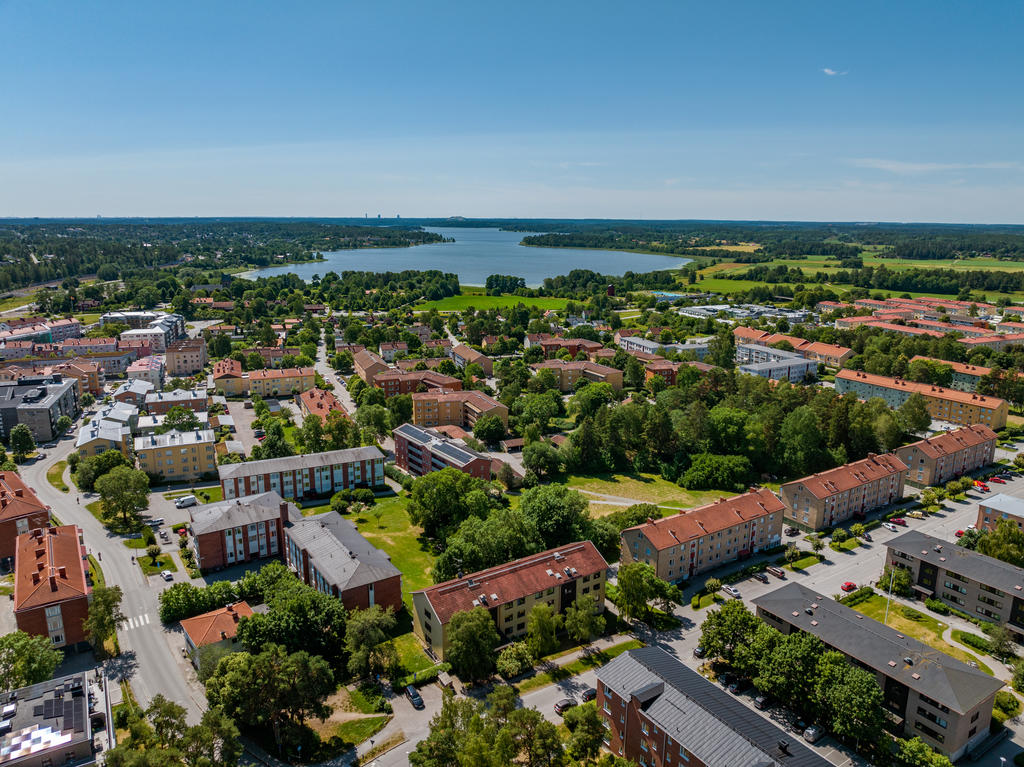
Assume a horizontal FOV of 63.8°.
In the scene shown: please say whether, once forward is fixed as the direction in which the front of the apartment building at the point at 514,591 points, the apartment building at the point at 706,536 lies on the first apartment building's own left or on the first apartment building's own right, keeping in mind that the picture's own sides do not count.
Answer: on the first apartment building's own left

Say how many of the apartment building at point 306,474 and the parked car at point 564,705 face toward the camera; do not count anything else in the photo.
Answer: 1

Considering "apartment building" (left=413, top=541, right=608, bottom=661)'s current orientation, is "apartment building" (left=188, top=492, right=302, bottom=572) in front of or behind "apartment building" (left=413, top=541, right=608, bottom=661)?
behind

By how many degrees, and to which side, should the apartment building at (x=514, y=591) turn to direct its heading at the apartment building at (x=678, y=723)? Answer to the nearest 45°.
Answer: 0° — it already faces it

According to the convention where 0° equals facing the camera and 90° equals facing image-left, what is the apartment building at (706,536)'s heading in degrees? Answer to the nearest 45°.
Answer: approximately 315°

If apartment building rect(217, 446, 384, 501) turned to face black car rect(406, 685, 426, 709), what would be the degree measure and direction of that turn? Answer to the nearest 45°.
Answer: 0° — it already faces it

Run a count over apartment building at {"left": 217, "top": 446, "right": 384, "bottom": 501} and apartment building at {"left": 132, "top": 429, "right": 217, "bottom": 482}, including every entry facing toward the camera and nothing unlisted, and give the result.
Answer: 2

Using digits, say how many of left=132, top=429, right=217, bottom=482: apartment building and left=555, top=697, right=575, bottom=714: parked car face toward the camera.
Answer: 1

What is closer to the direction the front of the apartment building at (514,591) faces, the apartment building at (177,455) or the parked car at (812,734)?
the parked car
